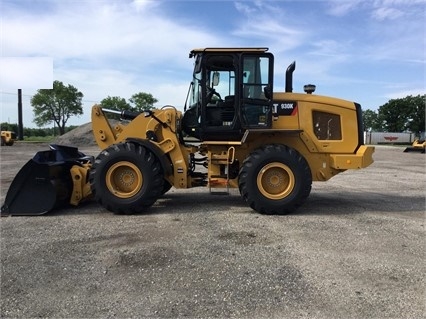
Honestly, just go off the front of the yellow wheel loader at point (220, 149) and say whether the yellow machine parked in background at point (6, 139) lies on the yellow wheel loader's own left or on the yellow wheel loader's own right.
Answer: on the yellow wheel loader's own right

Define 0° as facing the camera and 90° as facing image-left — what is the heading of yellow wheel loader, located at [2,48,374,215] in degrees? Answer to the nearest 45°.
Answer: approximately 90°
